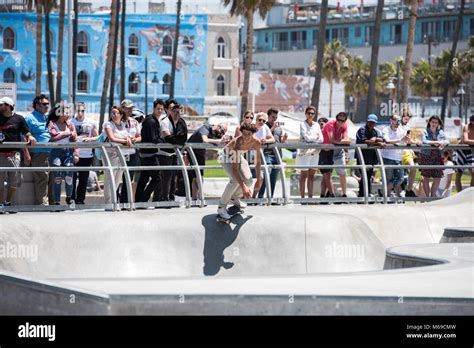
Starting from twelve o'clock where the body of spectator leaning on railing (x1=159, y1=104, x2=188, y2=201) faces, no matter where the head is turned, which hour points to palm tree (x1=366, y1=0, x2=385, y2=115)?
The palm tree is roughly at 8 o'clock from the spectator leaning on railing.

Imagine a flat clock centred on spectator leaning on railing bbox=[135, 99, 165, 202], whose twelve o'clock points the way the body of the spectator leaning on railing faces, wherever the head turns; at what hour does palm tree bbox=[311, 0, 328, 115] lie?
The palm tree is roughly at 8 o'clock from the spectator leaning on railing.

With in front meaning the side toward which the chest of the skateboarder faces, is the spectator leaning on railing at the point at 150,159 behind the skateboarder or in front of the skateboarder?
behind

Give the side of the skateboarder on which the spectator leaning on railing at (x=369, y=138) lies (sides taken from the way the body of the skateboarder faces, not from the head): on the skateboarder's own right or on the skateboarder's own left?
on the skateboarder's own left

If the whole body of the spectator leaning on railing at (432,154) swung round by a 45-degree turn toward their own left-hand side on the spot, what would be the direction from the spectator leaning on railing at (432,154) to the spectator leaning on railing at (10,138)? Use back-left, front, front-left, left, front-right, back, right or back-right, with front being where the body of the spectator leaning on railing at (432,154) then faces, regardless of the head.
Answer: right

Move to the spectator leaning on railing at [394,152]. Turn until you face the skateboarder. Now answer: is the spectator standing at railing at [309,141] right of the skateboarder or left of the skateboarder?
right

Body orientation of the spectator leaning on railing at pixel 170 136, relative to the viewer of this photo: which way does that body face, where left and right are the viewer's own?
facing the viewer and to the right of the viewer

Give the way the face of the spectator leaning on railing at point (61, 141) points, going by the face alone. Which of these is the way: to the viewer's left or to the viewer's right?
to the viewer's right
